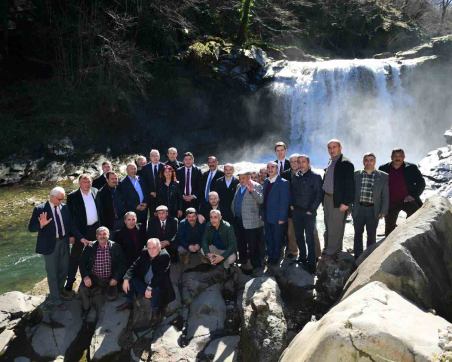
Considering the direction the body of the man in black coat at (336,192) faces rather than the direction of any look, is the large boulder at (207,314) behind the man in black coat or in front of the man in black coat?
in front

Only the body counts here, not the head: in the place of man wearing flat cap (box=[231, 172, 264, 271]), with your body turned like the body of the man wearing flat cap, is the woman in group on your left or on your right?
on your right

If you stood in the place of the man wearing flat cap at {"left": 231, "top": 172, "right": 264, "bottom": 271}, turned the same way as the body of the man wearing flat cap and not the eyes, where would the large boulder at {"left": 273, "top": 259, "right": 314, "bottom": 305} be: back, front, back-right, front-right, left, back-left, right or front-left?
left

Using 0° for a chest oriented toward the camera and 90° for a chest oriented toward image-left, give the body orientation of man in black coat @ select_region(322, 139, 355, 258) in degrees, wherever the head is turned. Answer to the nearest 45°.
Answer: approximately 45°

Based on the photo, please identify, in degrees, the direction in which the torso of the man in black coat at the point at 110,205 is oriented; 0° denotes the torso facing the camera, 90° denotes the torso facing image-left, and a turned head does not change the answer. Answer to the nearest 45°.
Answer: approximately 315°

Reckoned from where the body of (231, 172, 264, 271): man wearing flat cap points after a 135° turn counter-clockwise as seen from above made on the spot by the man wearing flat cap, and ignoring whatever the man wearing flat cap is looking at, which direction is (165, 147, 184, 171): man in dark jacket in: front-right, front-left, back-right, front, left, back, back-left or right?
back-left

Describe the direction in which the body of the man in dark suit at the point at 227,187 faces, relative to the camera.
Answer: toward the camera

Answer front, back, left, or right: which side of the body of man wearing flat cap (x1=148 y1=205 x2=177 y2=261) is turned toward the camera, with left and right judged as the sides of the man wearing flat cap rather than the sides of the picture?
front

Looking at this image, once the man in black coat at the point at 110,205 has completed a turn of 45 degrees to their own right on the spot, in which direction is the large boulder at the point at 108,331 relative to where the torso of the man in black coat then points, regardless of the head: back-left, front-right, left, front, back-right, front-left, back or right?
front

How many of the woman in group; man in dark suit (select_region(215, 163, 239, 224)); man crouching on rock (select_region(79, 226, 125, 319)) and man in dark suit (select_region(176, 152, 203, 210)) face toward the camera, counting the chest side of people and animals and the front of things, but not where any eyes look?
4

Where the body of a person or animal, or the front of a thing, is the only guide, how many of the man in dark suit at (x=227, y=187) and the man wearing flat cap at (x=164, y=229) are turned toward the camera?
2

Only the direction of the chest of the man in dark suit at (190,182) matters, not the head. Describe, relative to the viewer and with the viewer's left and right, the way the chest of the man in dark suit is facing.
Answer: facing the viewer

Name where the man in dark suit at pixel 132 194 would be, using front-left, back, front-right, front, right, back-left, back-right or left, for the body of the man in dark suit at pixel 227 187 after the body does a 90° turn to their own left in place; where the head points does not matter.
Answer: back
